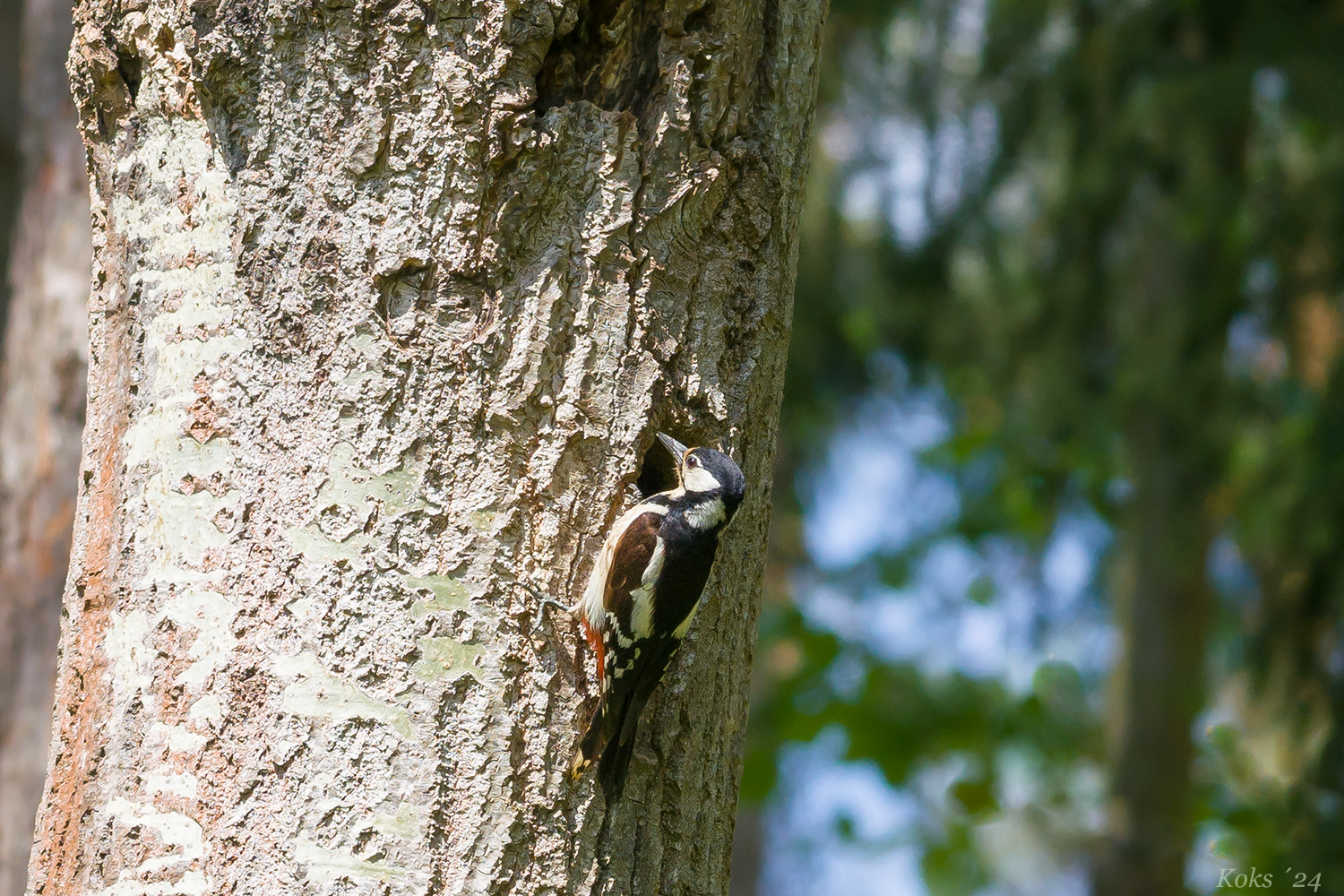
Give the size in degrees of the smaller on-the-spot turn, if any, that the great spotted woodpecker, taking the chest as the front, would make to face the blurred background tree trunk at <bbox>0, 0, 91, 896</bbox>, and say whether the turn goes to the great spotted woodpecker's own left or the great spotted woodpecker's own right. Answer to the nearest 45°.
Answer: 0° — it already faces it

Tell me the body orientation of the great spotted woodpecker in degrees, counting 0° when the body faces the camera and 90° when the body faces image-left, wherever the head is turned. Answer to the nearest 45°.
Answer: approximately 135°

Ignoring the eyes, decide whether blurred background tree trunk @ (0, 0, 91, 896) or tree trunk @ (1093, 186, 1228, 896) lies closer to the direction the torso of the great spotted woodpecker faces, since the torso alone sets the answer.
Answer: the blurred background tree trunk
